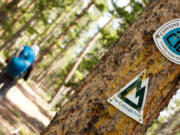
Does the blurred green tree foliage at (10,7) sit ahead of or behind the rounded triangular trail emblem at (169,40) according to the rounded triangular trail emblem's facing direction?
behind

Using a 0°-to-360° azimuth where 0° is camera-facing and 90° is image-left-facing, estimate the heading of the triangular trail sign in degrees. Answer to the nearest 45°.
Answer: approximately 0°

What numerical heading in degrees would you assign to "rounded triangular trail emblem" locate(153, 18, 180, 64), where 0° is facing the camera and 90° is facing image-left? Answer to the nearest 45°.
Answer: approximately 0°

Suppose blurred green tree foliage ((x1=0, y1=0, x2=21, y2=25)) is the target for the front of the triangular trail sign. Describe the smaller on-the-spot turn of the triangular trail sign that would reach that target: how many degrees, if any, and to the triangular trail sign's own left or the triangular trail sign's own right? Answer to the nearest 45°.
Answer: approximately 180°

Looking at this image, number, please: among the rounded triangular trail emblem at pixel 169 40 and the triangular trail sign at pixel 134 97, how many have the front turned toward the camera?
2

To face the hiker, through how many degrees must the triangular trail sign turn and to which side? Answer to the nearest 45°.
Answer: approximately 180°
